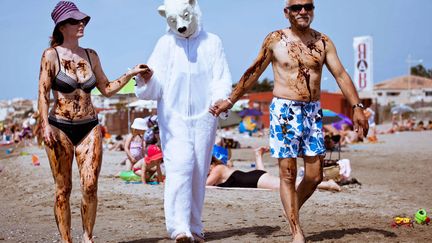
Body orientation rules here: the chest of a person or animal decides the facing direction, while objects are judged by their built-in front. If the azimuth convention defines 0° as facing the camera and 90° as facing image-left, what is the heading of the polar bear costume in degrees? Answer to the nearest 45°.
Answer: approximately 0°

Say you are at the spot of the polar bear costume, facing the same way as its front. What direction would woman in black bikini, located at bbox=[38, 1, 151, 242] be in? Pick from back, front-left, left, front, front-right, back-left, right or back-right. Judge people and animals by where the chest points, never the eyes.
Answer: right

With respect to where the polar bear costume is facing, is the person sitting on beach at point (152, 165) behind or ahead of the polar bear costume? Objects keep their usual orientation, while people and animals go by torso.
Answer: behind

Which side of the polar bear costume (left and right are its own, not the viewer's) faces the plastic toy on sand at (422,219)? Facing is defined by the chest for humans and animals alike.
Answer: left

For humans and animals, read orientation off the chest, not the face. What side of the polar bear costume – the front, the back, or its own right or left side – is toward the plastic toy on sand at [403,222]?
left

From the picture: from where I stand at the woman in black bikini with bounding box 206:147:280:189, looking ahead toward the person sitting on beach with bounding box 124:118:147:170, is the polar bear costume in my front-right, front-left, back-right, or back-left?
back-left

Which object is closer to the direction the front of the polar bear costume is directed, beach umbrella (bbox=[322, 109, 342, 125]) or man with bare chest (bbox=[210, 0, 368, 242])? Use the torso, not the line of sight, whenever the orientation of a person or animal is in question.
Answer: the man with bare chest

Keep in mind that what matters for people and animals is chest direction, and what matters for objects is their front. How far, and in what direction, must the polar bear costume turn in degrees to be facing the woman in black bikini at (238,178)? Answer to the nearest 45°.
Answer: approximately 180°
